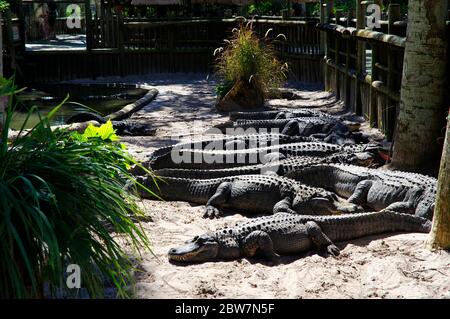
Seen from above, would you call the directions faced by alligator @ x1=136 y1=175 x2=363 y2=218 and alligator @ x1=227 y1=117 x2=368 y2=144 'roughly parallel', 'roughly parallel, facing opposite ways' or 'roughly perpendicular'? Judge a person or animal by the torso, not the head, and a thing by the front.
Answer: roughly parallel

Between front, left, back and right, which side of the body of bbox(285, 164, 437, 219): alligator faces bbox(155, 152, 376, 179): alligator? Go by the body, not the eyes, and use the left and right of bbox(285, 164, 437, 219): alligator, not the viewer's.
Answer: back

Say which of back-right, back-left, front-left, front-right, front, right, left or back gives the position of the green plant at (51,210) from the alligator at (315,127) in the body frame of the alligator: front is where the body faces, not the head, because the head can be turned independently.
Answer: right

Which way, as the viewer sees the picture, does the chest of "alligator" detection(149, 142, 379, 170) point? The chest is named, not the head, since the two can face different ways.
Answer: to the viewer's right

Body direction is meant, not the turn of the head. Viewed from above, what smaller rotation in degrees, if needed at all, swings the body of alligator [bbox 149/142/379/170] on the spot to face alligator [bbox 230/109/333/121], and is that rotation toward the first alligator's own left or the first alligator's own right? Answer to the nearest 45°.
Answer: approximately 90° to the first alligator's own left

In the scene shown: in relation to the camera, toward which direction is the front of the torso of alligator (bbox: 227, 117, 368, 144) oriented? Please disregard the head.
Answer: to the viewer's right
